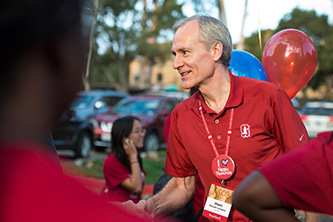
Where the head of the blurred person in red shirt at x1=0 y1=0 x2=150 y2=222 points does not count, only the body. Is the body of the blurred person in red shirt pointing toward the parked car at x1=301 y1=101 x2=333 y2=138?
yes

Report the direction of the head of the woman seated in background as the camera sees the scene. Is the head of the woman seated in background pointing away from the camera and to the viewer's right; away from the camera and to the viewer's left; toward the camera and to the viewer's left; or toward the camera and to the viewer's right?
toward the camera and to the viewer's right

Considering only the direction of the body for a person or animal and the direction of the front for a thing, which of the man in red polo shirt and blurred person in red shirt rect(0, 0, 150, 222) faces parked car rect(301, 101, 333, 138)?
the blurred person in red shirt

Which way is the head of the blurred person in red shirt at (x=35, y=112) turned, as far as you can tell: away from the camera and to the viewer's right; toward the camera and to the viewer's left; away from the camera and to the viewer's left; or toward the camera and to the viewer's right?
away from the camera and to the viewer's right

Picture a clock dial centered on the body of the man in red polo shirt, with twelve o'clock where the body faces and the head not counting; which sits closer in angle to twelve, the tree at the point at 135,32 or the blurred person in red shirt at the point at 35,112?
the blurred person in red shirt

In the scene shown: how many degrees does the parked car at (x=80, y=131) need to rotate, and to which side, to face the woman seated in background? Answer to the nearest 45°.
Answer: approximately 45° to its left

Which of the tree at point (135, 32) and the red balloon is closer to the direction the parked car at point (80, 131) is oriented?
the red balloon

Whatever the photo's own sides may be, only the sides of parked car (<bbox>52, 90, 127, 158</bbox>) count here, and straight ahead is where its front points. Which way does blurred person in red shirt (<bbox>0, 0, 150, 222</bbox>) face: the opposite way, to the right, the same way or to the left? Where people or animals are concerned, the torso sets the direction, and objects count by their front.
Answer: the opposite way

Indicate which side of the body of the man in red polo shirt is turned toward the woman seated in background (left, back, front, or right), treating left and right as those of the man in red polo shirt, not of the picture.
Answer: right
